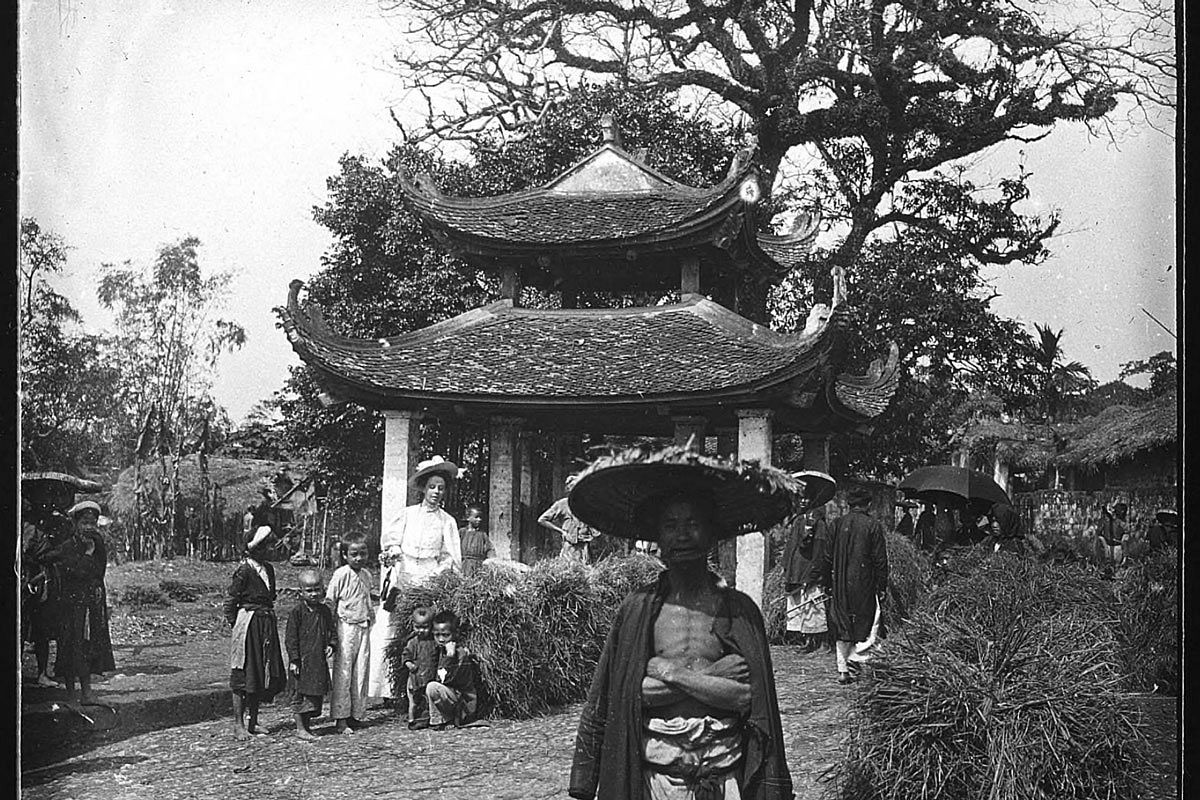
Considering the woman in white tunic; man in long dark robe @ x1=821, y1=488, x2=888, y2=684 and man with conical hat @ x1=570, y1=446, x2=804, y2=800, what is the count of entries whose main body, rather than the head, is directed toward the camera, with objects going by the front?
2

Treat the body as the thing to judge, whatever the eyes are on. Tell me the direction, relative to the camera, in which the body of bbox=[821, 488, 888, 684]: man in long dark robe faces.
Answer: away from the camera

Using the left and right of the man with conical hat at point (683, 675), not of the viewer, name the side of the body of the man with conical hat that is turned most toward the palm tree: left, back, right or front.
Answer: back

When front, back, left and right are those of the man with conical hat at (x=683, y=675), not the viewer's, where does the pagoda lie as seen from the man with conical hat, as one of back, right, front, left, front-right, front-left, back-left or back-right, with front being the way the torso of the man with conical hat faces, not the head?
back

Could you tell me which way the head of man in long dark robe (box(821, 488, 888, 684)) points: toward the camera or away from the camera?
away from the camera

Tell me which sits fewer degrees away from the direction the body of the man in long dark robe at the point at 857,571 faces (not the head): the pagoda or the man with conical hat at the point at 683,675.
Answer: the pagoda

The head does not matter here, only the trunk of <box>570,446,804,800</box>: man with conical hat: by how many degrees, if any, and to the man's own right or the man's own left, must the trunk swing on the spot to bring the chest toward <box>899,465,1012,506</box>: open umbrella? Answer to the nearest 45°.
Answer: approximately 180°
